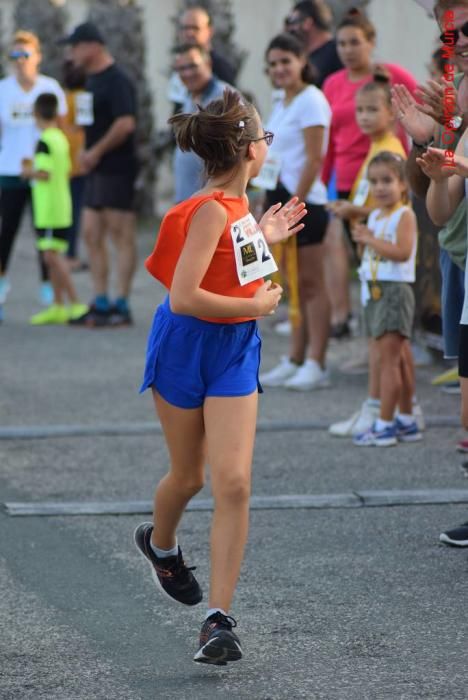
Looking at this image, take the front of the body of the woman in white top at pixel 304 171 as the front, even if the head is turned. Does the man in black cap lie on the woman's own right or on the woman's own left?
on the woman's own right

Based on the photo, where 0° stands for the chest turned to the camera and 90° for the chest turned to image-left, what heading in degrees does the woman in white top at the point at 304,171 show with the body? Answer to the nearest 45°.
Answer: approximately 45°

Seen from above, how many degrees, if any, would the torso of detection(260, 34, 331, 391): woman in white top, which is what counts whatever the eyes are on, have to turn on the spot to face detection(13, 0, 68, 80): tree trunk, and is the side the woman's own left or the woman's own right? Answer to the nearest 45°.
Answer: approximately 135° to the woman's own right

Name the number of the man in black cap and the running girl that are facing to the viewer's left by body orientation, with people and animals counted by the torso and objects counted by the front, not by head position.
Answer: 1

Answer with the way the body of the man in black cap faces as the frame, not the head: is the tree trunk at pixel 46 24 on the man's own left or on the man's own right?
on the man's own right

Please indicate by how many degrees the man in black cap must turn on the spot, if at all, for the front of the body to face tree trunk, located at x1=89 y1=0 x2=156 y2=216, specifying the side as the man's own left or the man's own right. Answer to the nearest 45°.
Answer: approximately 90° to the man's own right

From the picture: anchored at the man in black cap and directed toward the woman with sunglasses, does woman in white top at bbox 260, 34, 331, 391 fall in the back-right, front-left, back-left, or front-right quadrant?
back-left

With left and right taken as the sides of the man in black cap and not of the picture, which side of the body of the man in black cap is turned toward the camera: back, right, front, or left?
left
